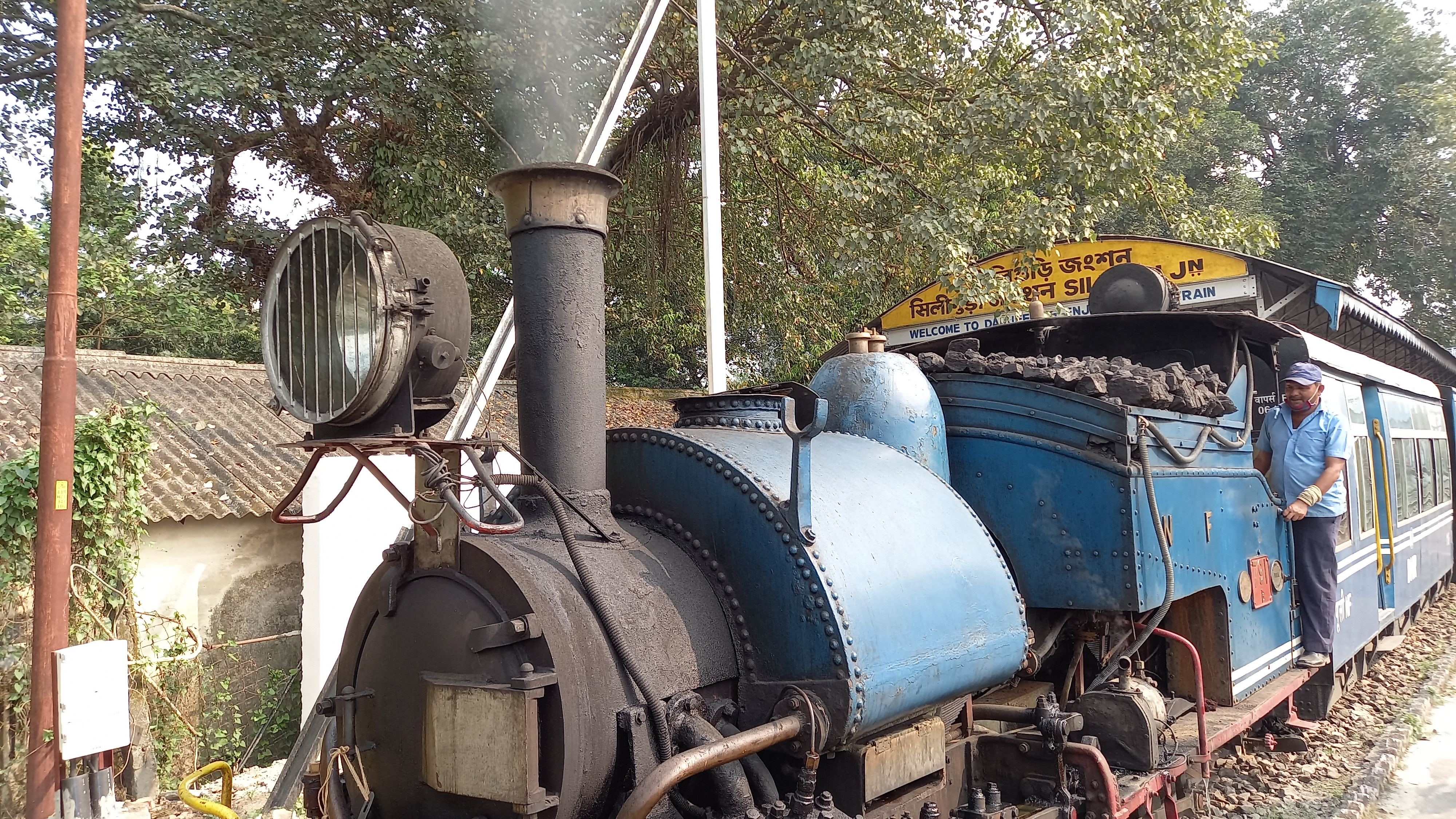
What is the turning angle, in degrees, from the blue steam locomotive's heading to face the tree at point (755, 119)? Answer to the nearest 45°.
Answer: approximately 135° to its right

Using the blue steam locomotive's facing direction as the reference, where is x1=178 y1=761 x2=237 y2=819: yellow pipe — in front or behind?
in front

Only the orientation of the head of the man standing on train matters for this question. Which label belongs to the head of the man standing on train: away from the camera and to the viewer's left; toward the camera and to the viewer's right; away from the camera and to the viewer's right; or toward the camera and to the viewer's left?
toward the camera and to the viewer's left

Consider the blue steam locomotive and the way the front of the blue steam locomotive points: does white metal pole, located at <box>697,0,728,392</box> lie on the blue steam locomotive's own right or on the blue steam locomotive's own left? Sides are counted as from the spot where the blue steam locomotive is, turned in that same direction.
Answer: on the blue steam locomotive's own right

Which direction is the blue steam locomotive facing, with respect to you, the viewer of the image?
facing the viewer and to the left of the viewer
